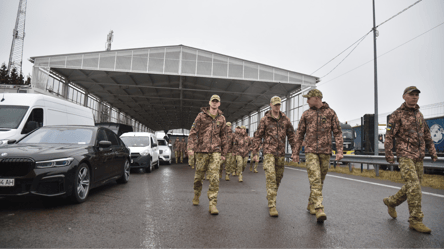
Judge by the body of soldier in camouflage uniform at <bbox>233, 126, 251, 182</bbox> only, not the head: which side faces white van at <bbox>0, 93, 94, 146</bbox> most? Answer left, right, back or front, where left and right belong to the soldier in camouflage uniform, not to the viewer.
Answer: right

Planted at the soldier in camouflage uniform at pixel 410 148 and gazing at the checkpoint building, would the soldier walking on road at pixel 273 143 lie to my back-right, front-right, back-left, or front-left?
front-left

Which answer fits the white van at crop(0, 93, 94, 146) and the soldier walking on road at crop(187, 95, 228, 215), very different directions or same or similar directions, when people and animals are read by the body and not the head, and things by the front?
same or similar directions

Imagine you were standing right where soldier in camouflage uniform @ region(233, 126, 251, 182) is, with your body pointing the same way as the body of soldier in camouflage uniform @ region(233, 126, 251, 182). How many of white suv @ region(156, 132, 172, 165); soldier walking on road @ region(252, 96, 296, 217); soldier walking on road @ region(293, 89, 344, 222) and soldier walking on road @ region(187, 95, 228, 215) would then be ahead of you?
3

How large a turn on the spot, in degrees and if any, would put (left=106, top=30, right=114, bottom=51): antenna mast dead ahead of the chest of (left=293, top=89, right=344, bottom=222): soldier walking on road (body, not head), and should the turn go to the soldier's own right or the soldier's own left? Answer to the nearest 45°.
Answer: approximately 135° to the soldier's own right

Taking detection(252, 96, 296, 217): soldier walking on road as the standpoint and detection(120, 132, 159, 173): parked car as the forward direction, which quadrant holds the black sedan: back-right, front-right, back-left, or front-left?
front-left

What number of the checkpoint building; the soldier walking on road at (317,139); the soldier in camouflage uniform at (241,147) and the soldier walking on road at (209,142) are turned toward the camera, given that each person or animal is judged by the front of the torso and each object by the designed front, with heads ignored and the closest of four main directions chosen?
4

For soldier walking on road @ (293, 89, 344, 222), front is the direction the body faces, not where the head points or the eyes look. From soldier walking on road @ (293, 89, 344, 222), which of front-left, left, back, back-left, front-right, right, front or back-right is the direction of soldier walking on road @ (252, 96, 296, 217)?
right

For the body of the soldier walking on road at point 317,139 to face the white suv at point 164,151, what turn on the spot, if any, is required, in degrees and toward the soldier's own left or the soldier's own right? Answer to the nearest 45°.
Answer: approximately 135° to the soldier's own right

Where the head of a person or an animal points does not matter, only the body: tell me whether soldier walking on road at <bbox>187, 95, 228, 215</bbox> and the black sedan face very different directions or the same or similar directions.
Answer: same or similar directions

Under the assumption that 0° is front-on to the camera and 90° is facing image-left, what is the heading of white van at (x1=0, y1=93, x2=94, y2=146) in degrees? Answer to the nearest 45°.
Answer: approximately 45°

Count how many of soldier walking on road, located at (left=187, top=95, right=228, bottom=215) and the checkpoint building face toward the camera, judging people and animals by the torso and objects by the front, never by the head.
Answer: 2

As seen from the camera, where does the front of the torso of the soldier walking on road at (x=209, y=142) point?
toward the camera

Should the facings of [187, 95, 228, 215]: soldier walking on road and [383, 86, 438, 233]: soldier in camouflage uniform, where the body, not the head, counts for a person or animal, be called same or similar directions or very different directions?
same or similar directions

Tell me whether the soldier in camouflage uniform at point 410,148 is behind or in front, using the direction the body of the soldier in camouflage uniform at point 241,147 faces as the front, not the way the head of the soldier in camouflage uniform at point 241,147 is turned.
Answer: in front

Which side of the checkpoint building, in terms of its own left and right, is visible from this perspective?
front

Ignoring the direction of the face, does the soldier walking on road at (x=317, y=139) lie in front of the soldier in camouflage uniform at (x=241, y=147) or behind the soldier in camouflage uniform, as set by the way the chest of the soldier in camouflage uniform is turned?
in front
